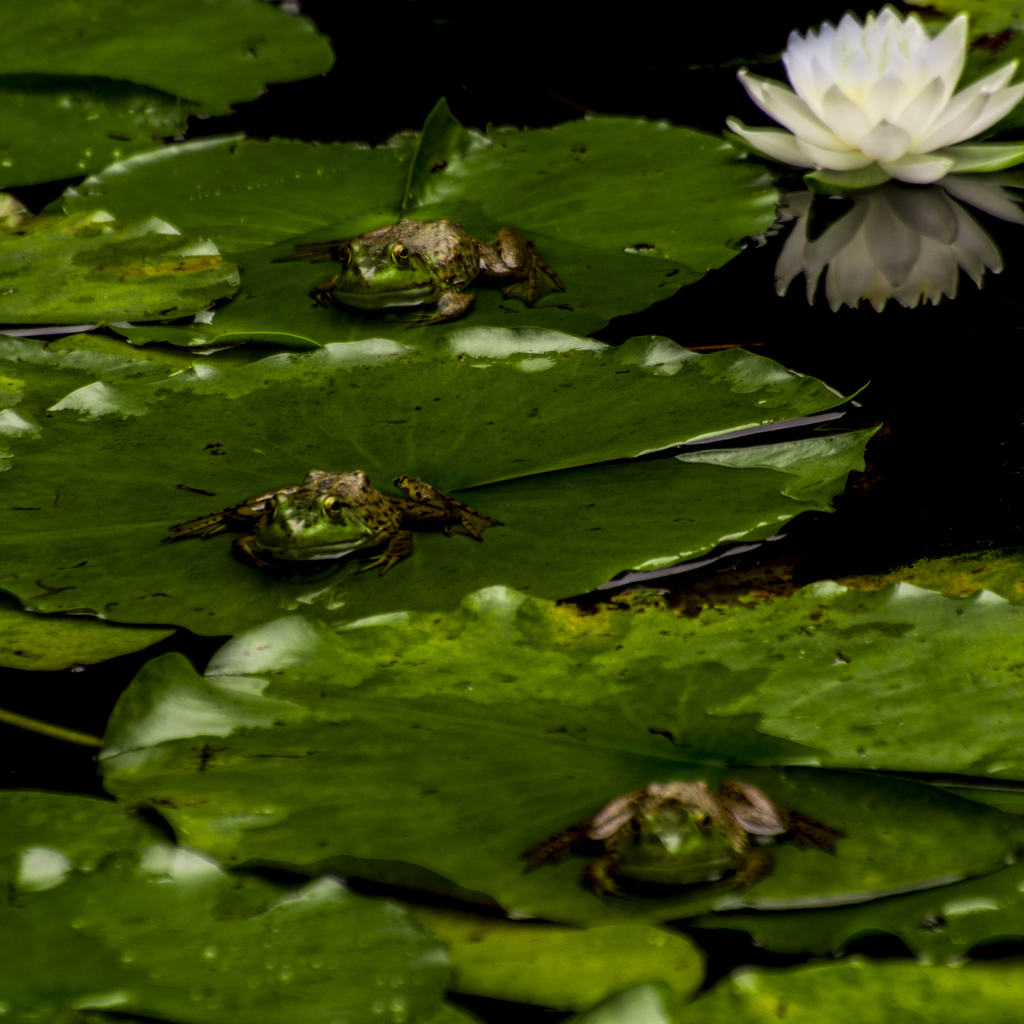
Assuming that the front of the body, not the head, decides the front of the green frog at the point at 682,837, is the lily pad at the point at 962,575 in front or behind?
behind

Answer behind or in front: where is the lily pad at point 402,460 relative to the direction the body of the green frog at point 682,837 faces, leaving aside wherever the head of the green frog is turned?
behind

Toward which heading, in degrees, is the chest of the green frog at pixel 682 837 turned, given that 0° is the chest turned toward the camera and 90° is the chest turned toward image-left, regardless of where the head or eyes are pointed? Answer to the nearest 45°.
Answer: approximately 0°

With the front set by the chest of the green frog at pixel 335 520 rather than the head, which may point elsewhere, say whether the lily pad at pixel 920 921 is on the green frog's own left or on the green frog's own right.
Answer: on the green frog's own left

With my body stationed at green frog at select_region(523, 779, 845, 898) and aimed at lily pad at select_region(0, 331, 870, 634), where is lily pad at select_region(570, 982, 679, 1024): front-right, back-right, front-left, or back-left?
back-left

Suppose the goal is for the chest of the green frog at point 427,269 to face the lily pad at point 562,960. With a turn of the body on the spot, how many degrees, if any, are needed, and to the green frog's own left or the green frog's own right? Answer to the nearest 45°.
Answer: approximately 45° to the green frog's own left

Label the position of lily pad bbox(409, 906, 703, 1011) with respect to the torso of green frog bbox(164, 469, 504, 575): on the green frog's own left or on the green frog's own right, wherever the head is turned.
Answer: on the green frog's own left

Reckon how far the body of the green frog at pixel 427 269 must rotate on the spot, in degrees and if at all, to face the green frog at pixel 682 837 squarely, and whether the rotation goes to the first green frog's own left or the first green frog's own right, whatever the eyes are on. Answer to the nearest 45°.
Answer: approximately 45° to the first green frog's own left

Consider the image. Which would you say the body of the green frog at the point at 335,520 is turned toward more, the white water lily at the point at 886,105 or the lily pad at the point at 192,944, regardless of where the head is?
the lily pad
